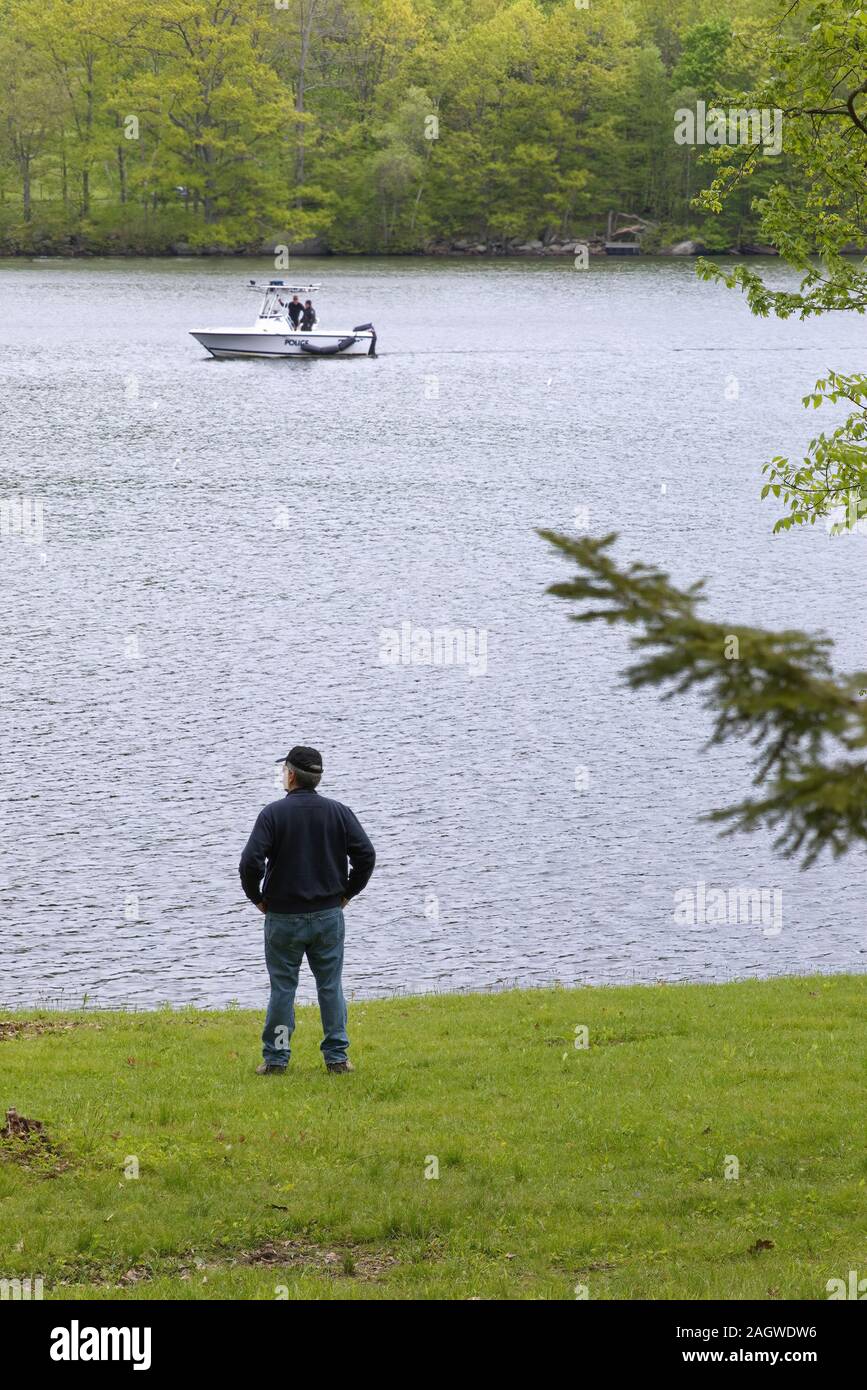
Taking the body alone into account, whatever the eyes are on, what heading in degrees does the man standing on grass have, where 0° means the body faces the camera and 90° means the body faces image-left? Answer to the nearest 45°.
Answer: approximately 180°
